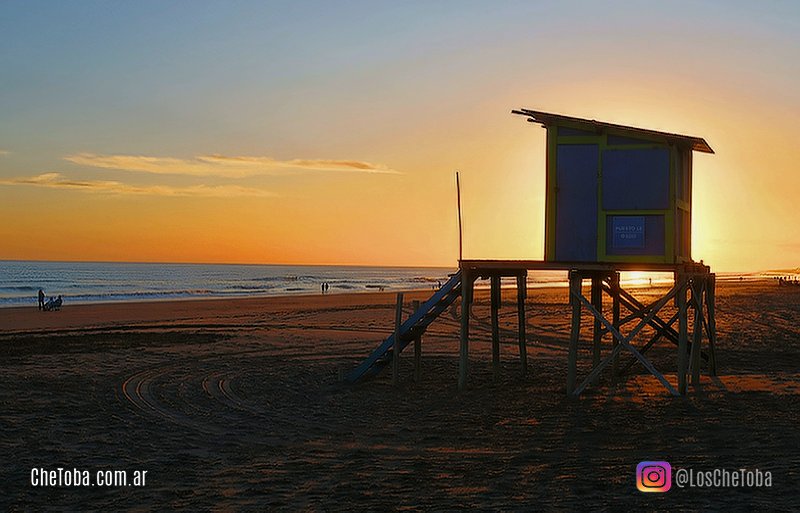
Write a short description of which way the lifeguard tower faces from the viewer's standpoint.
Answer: facing to the left of the viewer
